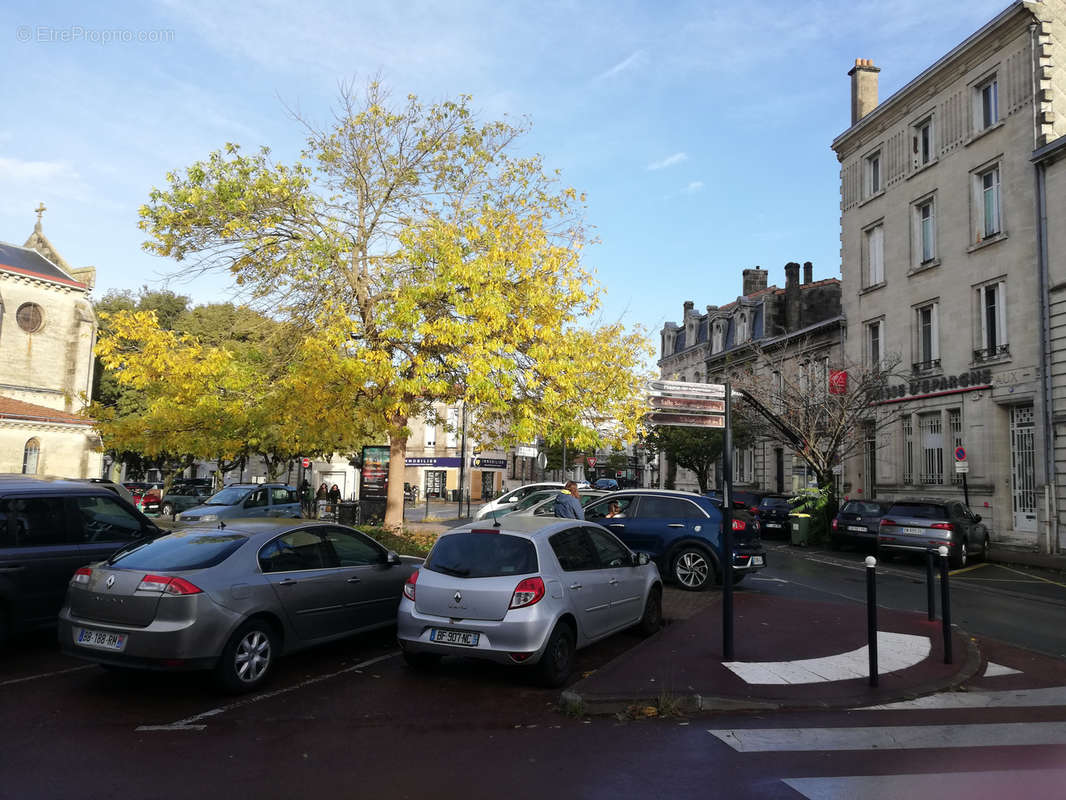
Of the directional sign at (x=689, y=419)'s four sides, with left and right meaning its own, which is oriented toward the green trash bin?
back

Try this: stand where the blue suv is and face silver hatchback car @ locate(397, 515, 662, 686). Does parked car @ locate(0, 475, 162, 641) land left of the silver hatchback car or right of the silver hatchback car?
right

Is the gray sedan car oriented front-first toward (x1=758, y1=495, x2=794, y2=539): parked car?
yes

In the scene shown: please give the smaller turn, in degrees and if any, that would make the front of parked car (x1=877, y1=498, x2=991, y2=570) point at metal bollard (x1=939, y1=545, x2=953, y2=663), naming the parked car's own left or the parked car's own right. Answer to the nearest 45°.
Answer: approximately 135° to the parked car's own right

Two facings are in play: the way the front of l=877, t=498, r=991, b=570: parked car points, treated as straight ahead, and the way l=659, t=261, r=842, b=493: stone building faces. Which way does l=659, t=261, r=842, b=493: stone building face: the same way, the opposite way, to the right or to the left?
the opposite way

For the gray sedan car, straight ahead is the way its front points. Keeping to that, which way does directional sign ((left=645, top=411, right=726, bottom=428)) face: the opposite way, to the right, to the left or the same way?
the opposite way

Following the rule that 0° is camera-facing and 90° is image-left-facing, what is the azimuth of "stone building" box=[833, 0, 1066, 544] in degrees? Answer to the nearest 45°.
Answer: approximately 45°

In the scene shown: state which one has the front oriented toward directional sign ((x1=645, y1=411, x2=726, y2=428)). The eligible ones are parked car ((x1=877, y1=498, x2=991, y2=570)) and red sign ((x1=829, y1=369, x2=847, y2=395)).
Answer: the red sign

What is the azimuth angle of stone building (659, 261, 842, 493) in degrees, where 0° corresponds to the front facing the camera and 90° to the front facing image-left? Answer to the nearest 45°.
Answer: approximately 45°

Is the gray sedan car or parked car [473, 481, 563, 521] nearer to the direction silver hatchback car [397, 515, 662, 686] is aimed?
the parked car

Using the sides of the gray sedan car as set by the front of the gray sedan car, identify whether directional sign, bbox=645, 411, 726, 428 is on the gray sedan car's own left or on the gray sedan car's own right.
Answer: on the gray sedan car's own right
